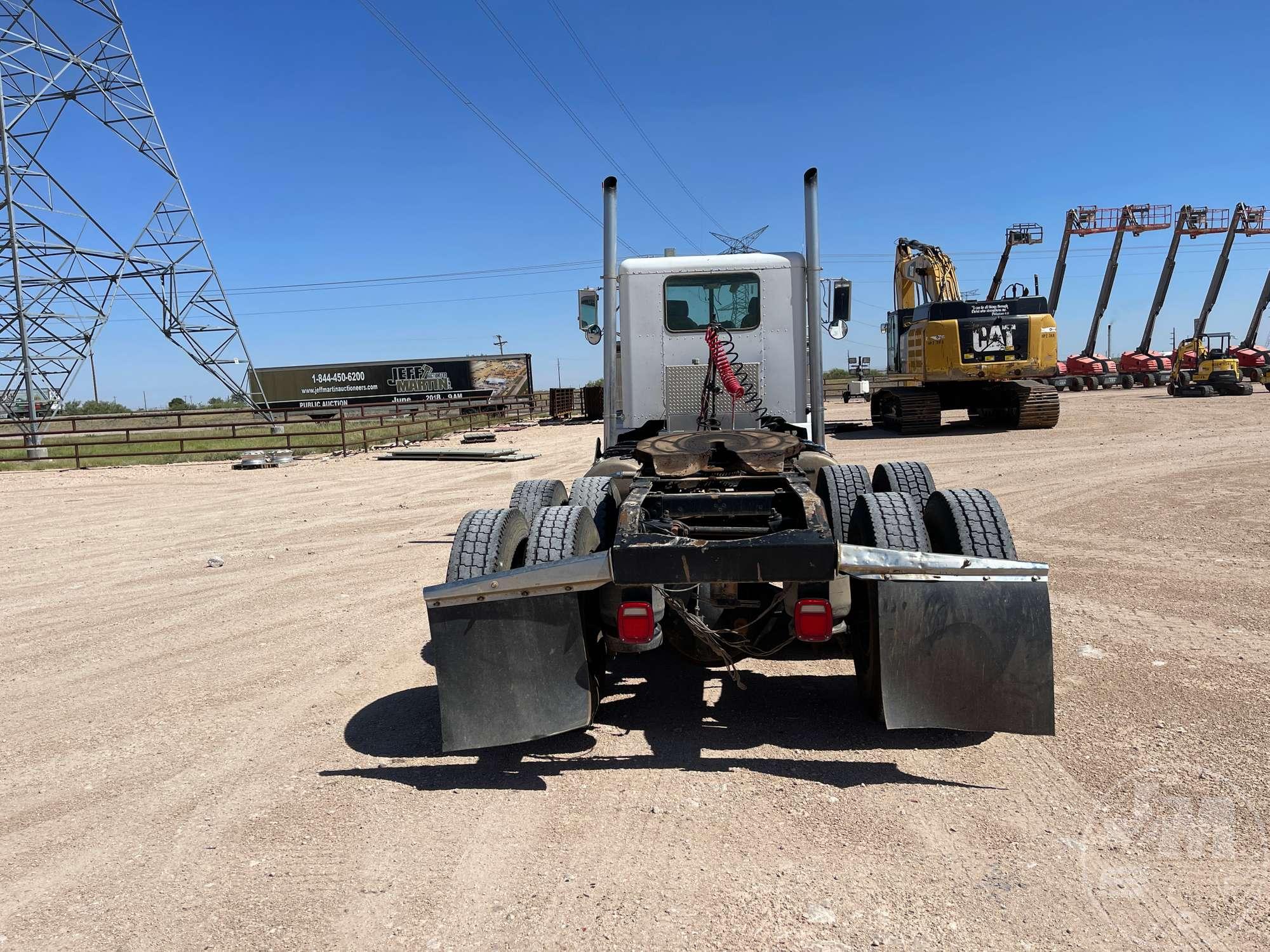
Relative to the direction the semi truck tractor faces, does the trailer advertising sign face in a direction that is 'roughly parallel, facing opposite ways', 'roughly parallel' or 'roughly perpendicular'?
roughly parallel, facing opposite ways

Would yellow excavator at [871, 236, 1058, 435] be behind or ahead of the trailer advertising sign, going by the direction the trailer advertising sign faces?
ahead

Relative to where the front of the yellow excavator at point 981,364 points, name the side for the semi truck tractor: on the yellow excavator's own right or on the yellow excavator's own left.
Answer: on the yellow excavator's own left

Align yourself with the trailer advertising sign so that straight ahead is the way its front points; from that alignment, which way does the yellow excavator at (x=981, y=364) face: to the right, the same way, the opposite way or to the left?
the opposite way

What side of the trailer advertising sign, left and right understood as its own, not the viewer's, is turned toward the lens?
front

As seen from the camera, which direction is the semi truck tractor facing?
away from the camera

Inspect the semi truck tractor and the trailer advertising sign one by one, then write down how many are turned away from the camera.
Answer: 1

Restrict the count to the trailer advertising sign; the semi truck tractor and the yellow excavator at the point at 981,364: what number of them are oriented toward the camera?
1

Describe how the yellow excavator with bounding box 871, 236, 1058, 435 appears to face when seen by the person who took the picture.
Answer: facing away from the viewer and to the left of the viewer

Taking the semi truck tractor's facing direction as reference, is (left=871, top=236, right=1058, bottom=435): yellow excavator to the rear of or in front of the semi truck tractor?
in front

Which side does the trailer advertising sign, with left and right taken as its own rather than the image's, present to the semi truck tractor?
front

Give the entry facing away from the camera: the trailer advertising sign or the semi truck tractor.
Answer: the semi truck tractor

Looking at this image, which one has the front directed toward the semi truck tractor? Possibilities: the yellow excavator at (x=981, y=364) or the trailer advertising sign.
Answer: the trailer advertising sign

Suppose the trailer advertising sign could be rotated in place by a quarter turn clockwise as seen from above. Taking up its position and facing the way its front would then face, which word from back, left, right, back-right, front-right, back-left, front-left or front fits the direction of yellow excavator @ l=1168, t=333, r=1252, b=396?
back-left

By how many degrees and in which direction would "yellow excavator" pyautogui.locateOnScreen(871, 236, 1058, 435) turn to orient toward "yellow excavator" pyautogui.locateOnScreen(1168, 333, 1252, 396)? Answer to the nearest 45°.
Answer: approximately 90° to its right
